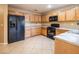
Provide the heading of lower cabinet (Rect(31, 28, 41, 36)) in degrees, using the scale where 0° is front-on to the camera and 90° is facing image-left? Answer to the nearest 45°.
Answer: approximately 315°

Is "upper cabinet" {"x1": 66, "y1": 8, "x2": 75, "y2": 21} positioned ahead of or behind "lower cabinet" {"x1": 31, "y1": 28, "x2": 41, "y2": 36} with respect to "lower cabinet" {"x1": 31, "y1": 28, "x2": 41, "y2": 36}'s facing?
ahead
